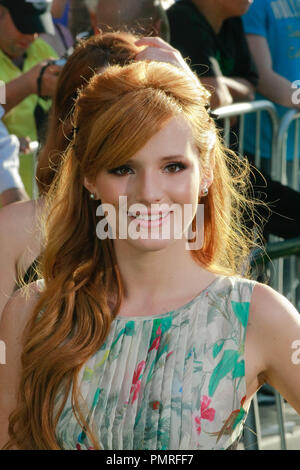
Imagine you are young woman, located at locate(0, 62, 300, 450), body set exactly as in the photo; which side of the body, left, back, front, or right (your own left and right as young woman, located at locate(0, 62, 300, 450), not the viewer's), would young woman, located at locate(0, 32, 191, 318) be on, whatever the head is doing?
back

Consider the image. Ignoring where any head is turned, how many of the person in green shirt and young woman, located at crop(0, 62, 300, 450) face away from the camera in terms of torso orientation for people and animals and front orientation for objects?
0

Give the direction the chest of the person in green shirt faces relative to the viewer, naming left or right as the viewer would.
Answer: facing the viewer and to the right of the viewer

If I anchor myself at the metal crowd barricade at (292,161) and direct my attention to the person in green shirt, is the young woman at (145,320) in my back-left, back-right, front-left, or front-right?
front-left

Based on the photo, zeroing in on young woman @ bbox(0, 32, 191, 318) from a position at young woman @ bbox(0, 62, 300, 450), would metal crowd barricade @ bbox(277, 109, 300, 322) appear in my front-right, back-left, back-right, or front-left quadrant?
front-right

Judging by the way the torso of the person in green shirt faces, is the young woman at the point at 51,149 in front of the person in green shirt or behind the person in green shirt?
in front

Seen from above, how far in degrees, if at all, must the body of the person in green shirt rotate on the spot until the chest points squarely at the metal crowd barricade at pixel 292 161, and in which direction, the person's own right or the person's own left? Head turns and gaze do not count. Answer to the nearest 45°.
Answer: approximately 45° to the person's own left

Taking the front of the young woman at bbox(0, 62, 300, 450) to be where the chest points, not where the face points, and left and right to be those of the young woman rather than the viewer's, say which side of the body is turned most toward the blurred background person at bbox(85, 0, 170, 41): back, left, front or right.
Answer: back

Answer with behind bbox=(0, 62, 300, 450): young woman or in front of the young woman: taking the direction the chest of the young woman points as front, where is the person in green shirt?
behind

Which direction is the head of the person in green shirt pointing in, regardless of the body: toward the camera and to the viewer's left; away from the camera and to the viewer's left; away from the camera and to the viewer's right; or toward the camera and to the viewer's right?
toward the camera and to the viewer's right

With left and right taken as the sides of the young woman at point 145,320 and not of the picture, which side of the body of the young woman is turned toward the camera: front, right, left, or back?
front

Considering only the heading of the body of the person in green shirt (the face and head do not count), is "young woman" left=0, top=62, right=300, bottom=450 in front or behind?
in front
